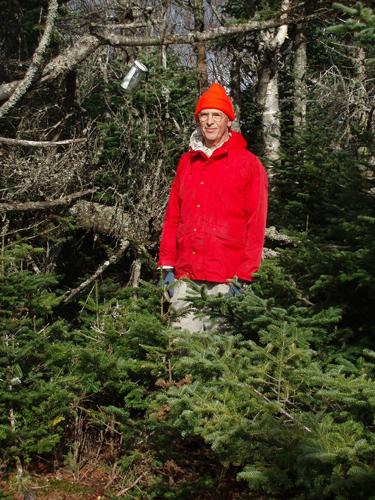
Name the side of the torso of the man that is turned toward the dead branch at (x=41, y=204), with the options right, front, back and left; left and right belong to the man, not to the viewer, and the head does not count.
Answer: right

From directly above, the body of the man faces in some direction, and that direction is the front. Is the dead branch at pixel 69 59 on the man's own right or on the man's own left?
on the man's own right

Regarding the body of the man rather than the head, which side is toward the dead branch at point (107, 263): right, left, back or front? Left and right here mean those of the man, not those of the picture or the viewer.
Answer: right

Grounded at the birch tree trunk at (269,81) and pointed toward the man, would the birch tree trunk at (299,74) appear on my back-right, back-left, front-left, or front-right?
back-left

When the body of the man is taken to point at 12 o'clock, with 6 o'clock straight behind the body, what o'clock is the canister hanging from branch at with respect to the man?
The canister hanging from branch is roughly at 4 o'clock from the man.

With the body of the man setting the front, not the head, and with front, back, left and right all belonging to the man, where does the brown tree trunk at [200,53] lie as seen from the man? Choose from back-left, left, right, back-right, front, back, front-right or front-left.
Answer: back-right

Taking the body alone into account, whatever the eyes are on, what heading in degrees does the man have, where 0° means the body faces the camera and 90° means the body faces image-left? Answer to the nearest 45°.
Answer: approximately 45°
